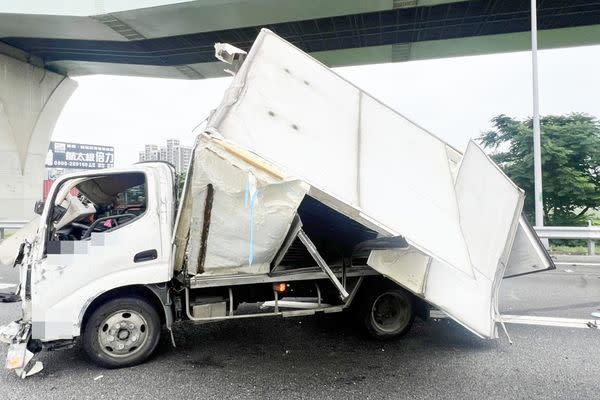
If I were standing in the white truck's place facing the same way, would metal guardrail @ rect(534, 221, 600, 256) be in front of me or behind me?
behind

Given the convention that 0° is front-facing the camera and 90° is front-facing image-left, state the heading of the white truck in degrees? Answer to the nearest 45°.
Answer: approximately 90°

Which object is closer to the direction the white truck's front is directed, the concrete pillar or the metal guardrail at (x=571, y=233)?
the concrete pillar

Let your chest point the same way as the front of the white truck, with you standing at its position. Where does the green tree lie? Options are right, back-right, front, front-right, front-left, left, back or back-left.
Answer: back-right

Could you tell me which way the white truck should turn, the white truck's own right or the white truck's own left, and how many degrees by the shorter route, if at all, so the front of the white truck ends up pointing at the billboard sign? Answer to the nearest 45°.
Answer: approximately 45° to the white truck's own right

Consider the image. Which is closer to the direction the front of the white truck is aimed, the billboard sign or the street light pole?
the billboard sign

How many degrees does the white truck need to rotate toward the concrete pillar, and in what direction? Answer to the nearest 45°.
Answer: approximately 45° to its right

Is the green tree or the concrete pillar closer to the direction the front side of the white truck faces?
the concrete pillar
